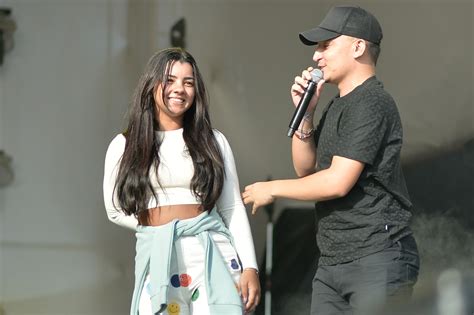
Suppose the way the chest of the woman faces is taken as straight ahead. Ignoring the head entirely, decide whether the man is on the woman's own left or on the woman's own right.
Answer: on the woman's own left

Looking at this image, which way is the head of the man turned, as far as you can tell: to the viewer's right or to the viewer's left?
to the viewer's left

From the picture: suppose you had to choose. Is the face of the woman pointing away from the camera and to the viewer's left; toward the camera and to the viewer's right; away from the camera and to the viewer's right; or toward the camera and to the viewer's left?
toward the camera and to the viewer's right

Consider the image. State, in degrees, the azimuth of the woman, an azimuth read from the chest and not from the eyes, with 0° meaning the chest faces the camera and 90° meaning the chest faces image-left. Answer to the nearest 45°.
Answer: approximately 0°

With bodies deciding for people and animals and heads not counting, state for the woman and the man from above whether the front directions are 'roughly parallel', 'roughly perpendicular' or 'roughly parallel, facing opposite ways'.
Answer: roughly perpendicular

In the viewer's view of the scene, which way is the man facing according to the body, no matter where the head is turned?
to the viewer's left

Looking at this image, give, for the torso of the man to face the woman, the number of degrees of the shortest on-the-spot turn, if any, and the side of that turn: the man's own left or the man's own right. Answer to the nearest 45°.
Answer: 0° — they already face them

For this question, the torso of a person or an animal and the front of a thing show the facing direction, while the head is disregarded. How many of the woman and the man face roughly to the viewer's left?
1
